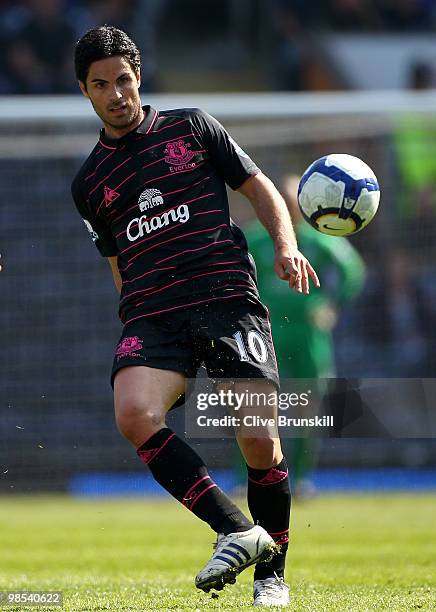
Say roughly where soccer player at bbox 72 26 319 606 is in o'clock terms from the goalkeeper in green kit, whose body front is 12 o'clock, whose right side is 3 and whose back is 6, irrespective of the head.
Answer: The soccer player is roughly at 12 o'clock from the goalkeeper in green kit.

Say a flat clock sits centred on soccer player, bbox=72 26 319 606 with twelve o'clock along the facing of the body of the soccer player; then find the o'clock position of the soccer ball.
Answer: The soccer ball is roughly at 8 o'clock from the soccer player.

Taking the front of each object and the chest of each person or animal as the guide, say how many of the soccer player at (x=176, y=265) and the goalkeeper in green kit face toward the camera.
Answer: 2

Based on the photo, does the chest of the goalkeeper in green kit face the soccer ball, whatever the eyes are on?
yes

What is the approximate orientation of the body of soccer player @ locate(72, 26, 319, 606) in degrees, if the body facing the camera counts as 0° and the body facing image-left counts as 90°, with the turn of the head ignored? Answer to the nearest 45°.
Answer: approximately 0°

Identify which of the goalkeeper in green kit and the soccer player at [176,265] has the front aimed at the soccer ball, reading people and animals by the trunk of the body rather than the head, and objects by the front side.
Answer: the goalkeeper in green kit

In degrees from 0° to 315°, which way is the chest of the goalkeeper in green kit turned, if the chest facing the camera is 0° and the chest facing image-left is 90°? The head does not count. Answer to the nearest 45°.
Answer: approximately 0°

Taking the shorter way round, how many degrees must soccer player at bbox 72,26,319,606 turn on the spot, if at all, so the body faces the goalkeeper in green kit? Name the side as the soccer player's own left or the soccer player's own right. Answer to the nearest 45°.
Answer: approximately 180°
